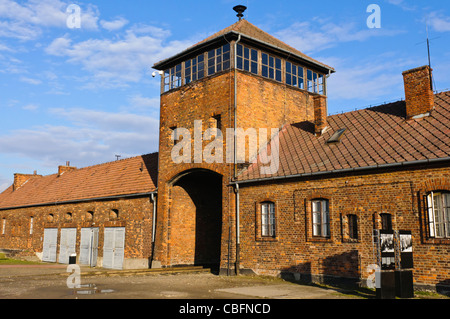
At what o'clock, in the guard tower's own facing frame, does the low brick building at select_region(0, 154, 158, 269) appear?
The low brick building is roughly at 3 o'clock from the guard tower.

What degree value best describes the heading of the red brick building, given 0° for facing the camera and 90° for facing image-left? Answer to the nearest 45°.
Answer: approximately 45°

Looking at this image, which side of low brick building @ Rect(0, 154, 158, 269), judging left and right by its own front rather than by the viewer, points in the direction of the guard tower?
left

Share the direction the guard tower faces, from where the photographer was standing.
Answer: facing the viewer and to the left of the viewer

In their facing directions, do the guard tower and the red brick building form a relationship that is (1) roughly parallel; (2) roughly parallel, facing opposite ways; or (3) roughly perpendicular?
roughly parallel

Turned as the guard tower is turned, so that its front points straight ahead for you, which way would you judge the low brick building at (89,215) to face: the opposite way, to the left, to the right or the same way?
the same way
